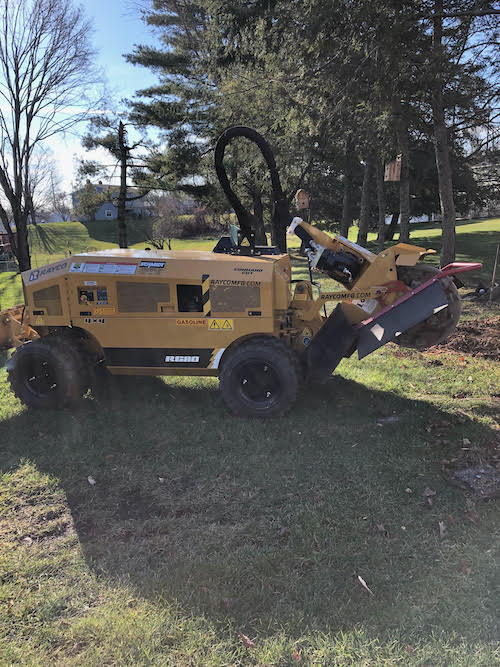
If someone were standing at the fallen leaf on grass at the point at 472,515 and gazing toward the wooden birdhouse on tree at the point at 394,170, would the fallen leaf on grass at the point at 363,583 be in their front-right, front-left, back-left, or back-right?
back-left

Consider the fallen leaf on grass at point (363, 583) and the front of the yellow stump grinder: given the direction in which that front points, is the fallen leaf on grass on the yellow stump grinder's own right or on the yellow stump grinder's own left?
on the yellow stump grinder's own right

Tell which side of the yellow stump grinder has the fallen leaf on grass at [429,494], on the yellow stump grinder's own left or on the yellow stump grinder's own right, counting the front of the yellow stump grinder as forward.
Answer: on the yellow stump grinder's own right

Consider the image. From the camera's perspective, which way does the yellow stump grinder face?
to the viewer's right

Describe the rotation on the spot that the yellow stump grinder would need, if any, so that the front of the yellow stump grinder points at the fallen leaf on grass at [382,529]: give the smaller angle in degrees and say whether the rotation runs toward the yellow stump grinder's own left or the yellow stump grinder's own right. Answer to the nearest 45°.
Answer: approximately 45° to the yellow stump grinder's own right

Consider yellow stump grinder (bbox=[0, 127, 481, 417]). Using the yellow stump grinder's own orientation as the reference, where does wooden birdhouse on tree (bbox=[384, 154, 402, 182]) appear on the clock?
The wooden birdhouse on tree is roughly at 10 o'clock from the yellow stump grinder.

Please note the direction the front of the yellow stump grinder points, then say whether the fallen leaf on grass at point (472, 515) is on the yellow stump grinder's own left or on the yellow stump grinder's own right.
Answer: on the yellow stump grinder's own right
